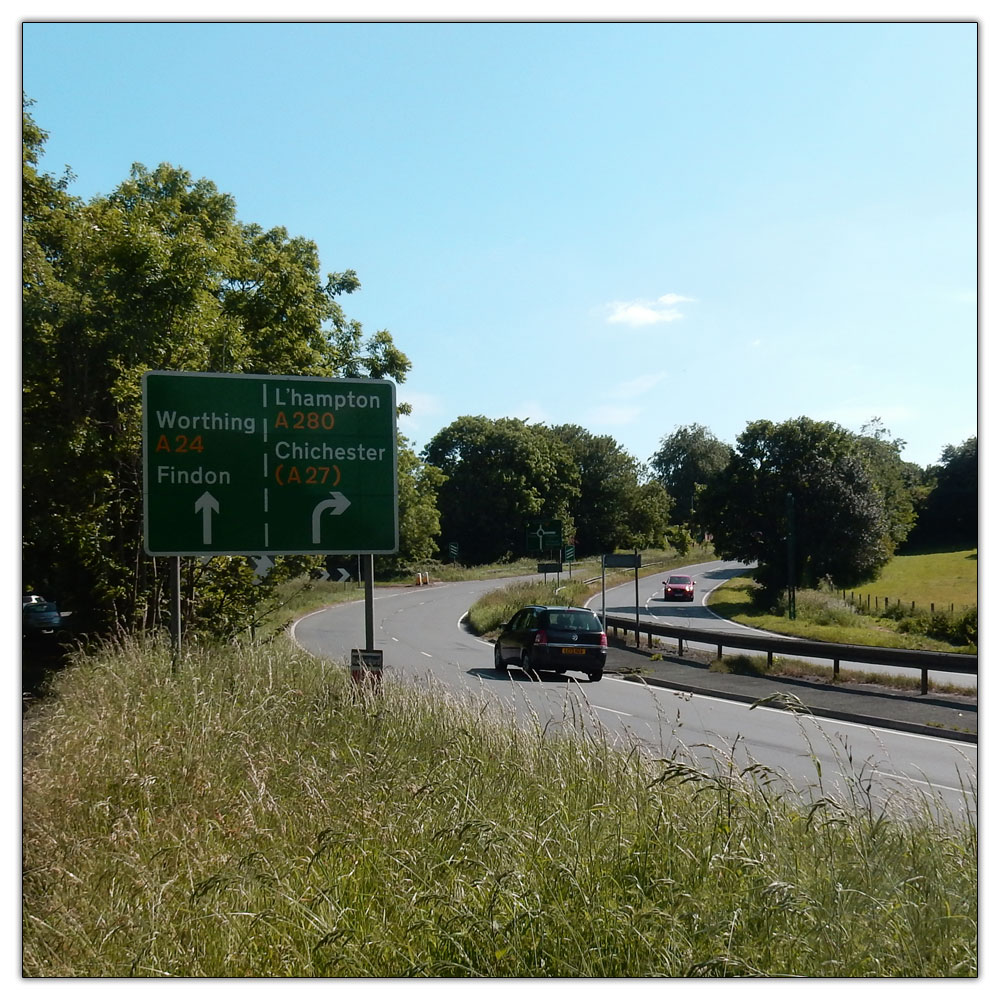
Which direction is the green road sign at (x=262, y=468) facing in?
toward the camera

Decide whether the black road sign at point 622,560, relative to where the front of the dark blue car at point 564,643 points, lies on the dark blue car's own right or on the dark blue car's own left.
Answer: on the dark blue car's own right

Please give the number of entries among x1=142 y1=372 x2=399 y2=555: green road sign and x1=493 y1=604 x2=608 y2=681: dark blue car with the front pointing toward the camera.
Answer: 1

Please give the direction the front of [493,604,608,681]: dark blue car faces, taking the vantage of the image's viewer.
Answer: facing away from the viewer and to the left of the viewer

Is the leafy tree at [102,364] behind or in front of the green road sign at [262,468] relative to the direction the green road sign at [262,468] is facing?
behind

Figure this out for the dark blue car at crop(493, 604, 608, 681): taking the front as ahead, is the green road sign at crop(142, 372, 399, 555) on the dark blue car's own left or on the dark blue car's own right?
on the dark blue car's own left

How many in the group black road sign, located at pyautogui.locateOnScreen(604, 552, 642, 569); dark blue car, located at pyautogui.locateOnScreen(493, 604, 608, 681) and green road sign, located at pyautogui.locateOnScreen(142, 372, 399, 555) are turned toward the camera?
1

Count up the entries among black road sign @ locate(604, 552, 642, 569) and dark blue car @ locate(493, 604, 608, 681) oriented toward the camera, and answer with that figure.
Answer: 0

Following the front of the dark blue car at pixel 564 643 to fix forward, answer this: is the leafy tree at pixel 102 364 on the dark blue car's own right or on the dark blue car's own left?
on the dark blue car's own left
